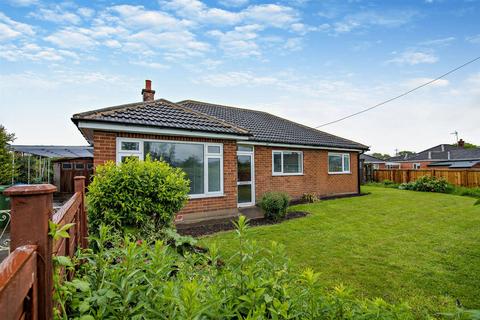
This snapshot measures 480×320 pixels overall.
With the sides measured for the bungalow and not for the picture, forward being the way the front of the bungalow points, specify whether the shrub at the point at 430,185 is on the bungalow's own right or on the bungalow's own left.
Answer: on the bungalow's own left

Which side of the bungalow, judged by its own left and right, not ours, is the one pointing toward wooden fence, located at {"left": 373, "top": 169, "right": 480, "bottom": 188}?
left

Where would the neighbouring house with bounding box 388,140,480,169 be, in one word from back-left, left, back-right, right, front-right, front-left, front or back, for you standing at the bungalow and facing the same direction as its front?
left

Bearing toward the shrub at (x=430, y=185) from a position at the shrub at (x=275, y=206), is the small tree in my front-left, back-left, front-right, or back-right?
back-left

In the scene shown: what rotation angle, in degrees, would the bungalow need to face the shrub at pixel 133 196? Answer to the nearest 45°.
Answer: approximately 45° to its right

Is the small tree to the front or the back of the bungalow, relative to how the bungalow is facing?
to the back
